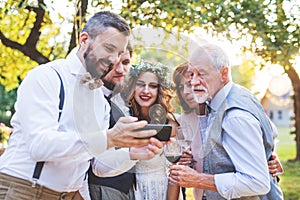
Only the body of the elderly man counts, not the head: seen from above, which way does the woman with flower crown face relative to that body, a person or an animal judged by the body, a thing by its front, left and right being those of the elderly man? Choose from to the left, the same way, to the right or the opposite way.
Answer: to the left

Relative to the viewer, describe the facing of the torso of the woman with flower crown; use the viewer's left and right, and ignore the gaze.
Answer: facing the viewer

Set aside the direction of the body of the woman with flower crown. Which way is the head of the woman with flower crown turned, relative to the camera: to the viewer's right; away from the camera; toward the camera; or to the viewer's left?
toward the camera

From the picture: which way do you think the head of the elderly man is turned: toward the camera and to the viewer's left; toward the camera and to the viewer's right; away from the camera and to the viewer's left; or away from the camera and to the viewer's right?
toward the camera and to the viewer's left

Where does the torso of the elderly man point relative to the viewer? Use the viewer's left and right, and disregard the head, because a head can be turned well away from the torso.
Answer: facing to the left of the viewer

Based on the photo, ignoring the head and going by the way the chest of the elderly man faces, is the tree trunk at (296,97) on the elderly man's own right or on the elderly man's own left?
on the elderly man's own right
